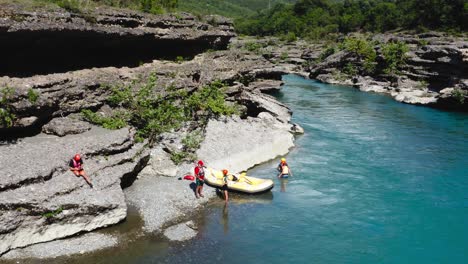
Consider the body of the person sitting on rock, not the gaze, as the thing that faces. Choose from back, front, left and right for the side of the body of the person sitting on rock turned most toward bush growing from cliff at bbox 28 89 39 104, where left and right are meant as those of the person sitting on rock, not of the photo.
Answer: back

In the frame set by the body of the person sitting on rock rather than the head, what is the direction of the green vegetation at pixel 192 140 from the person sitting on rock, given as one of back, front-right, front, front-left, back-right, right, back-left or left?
left

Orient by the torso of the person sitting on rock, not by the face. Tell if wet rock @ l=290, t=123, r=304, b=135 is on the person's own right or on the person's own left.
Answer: on the person's own left

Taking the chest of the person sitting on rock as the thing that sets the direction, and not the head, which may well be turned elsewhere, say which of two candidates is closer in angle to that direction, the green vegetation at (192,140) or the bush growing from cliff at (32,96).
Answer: the green vegetation

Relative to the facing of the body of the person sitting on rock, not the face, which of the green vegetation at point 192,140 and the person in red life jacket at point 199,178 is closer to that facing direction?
the person in red life jacket

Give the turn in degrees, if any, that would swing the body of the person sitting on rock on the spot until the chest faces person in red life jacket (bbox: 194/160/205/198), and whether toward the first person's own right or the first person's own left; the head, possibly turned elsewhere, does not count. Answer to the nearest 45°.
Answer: approximately 45° to the first person's own left

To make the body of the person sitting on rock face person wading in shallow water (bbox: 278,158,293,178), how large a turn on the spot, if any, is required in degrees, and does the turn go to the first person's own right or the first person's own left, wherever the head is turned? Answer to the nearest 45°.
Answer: approximately 45° to the first person's own left

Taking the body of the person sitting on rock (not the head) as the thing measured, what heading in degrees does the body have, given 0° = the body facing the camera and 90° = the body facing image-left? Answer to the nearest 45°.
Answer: approximately 315°

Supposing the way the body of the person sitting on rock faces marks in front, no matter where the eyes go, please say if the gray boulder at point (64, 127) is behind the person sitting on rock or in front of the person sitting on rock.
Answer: behind

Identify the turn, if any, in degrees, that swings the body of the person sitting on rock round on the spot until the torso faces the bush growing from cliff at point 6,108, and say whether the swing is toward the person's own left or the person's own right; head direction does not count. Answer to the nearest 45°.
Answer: approximately 180°
